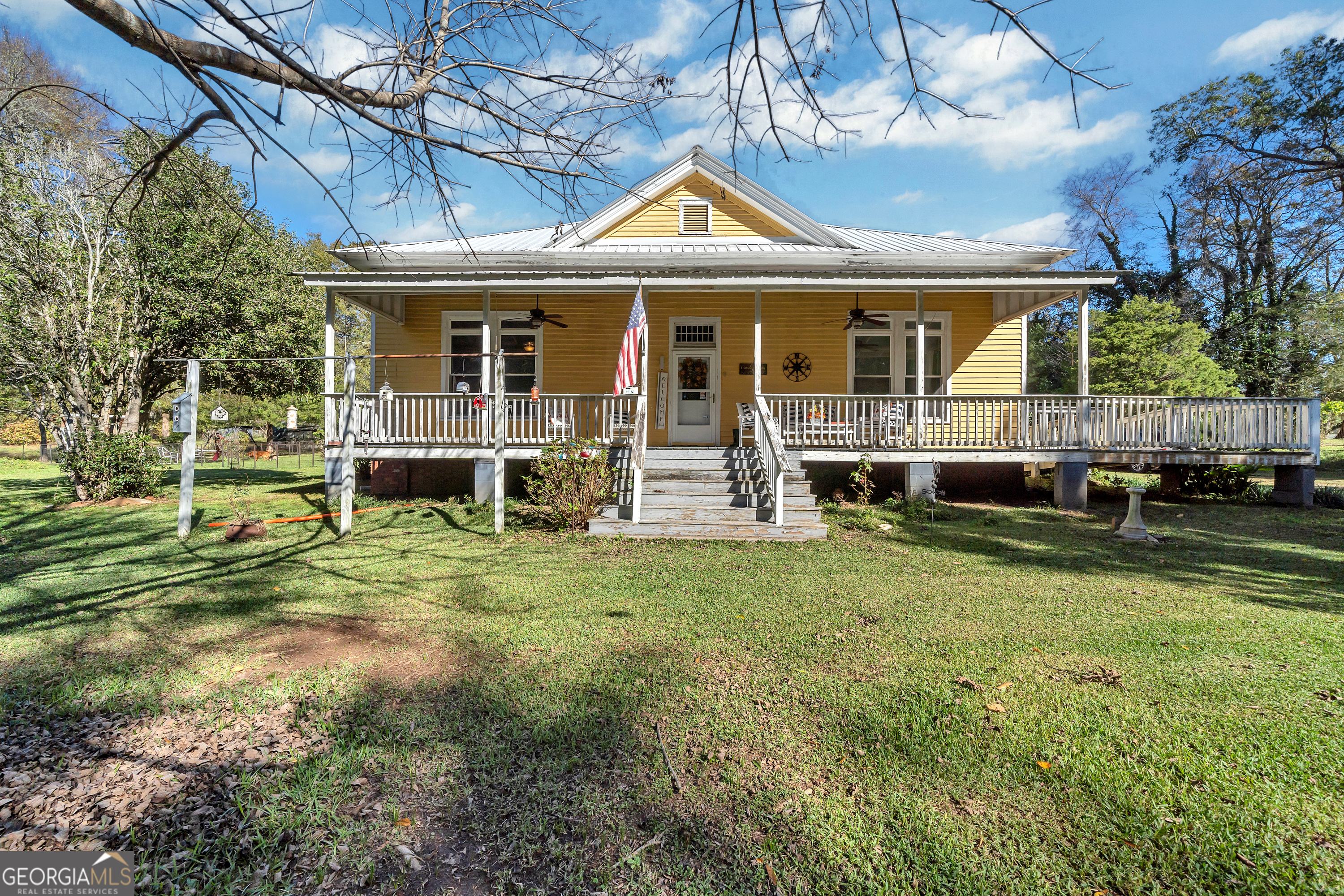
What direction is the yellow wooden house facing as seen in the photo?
toward the camera

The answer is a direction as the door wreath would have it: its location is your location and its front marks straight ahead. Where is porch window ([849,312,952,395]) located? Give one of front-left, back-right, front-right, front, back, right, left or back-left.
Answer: left

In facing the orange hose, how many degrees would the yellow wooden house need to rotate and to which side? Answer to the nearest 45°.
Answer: approximately 45° to its right

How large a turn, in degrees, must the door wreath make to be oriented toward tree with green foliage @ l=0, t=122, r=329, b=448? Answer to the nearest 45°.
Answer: approximately 90° to its right

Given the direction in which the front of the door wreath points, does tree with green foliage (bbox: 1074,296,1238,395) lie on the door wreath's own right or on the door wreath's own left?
on the door wreath's own left

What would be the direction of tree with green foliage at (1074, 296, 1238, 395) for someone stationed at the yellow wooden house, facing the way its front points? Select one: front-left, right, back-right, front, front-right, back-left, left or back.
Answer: back-left

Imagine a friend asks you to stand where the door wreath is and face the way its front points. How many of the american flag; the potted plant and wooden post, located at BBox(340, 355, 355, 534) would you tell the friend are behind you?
0

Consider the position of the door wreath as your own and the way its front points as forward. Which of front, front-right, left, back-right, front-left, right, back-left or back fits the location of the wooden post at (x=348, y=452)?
front-right

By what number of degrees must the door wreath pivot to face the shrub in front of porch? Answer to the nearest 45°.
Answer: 0° — it already faces it

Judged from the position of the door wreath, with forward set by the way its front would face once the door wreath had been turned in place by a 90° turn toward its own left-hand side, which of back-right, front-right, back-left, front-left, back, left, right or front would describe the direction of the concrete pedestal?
front-right

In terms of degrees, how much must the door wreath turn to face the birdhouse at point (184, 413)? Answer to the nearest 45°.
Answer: approximately 45° to its right

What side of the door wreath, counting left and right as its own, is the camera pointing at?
front

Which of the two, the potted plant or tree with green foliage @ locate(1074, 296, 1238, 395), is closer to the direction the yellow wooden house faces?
the potted plant

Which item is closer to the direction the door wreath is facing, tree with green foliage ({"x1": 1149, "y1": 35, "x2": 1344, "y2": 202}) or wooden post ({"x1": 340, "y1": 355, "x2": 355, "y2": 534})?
the wooden post

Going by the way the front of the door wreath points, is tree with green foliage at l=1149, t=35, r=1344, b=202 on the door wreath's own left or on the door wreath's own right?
on the door wreath's own left
